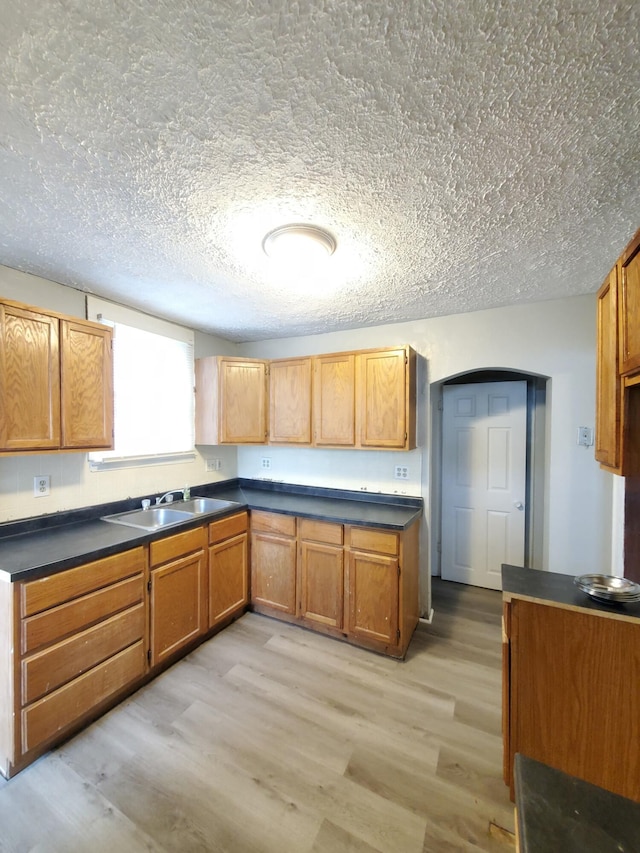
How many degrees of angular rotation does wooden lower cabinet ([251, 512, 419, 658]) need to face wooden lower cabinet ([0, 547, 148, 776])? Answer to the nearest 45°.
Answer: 0° — it already faces it

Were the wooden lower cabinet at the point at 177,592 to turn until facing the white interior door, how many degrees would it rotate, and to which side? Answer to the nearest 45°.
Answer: approximately 45° to its left

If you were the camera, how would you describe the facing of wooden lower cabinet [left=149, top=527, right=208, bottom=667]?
facing the viewer and to the right of the viewer

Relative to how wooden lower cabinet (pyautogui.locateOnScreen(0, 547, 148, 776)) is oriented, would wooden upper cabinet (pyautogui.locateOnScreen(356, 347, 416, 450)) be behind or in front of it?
in front

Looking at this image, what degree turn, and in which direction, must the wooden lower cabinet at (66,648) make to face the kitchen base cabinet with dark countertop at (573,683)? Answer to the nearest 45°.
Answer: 0° — it already faces it

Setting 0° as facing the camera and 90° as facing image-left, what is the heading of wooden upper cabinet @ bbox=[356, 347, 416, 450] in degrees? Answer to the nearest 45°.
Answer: approximately 45°

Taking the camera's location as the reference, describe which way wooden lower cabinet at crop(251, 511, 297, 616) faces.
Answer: facing the viewer and to the left of the viewer

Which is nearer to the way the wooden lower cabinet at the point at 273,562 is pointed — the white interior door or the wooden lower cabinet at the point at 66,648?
the wooden lower cabinet

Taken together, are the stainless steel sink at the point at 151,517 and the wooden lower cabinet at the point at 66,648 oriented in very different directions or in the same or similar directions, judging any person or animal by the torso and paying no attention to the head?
same or similar directions

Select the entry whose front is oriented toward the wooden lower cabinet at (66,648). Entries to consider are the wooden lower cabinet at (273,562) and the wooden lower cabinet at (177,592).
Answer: the wooden lower cabinet at (273,562)

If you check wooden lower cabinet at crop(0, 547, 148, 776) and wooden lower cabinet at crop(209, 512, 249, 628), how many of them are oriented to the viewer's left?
0

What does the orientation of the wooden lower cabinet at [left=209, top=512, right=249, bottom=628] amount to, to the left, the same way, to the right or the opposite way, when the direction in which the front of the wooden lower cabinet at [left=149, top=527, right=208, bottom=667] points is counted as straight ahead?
the same way

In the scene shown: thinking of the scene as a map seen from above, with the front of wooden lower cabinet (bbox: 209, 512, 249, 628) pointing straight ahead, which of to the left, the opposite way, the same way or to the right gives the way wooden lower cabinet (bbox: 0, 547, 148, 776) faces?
the same way

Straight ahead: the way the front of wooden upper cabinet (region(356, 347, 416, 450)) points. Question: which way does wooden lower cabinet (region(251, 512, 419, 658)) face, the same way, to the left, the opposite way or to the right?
the same way

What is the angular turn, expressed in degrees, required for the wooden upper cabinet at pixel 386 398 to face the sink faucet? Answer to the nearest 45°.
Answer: approximately 45° to its right
